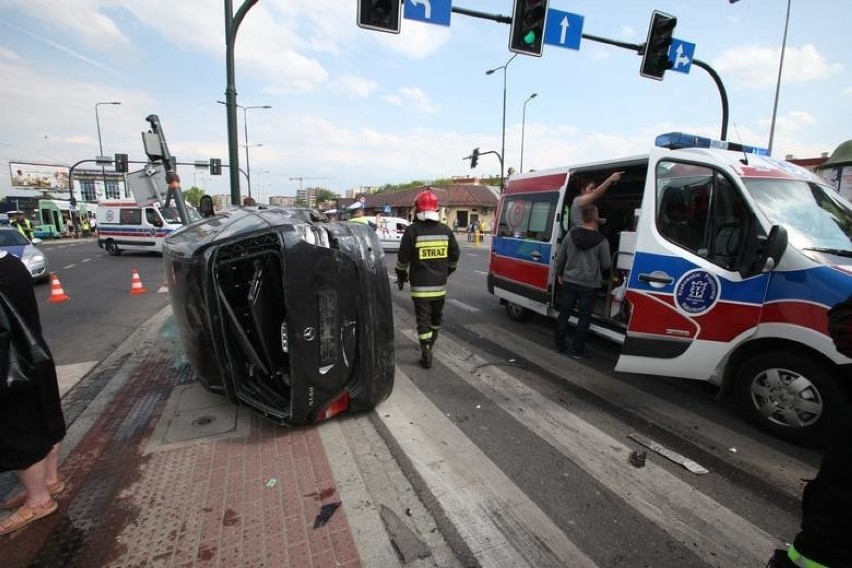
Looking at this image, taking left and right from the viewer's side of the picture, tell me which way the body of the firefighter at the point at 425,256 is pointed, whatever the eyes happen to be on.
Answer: facing away from the viewer

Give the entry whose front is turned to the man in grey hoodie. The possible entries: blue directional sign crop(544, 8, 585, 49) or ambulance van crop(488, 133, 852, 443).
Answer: the blue directional sign

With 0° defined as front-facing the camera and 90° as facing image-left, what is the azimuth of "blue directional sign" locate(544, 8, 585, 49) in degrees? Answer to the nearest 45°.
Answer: approximately 0°

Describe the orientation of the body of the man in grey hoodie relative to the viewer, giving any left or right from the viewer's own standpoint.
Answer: facing away from the viewer

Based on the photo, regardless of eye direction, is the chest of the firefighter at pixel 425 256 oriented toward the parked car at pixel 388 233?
yes

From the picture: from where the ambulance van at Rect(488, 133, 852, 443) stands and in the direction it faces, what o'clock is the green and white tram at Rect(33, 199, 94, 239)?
The green and white tram is roughly at 5 o'clock from the ambulance van.

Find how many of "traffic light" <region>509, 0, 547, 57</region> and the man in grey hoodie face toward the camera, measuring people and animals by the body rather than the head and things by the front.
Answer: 1

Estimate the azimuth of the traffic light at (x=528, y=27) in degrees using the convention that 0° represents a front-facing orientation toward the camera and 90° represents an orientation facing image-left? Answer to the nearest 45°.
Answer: approximately 0°

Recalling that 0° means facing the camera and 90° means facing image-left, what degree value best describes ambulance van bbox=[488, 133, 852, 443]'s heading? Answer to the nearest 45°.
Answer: approximately 315°

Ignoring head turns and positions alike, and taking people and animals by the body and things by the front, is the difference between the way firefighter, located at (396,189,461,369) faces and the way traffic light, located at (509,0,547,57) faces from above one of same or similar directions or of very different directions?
very different directions

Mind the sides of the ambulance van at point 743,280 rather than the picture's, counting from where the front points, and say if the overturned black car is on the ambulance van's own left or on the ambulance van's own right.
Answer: on the ambulance van's own right
